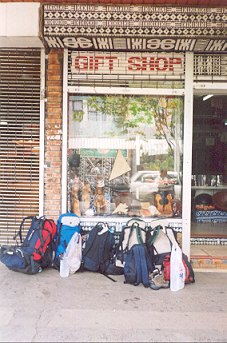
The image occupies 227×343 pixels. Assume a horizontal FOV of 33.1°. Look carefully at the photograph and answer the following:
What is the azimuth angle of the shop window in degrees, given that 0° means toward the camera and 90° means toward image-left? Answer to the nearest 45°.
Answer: approximately 0°

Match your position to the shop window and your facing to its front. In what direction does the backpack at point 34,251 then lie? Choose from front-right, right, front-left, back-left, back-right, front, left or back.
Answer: front-right

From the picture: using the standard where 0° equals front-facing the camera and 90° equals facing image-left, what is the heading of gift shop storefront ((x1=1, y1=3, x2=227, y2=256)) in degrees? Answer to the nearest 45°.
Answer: approximately 0°

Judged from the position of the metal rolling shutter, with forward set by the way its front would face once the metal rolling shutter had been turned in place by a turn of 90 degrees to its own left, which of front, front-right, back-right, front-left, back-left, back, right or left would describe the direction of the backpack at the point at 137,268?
front-right

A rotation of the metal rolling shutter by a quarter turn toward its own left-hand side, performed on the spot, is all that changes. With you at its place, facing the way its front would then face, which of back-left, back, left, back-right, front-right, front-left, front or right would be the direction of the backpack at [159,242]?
front-right

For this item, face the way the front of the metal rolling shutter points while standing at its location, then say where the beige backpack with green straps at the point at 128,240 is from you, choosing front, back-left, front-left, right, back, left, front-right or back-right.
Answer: front-left

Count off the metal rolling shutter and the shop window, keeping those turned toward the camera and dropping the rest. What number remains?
2

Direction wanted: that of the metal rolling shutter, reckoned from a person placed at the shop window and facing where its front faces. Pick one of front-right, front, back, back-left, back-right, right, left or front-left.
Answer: right

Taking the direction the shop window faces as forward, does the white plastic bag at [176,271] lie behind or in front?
in front
